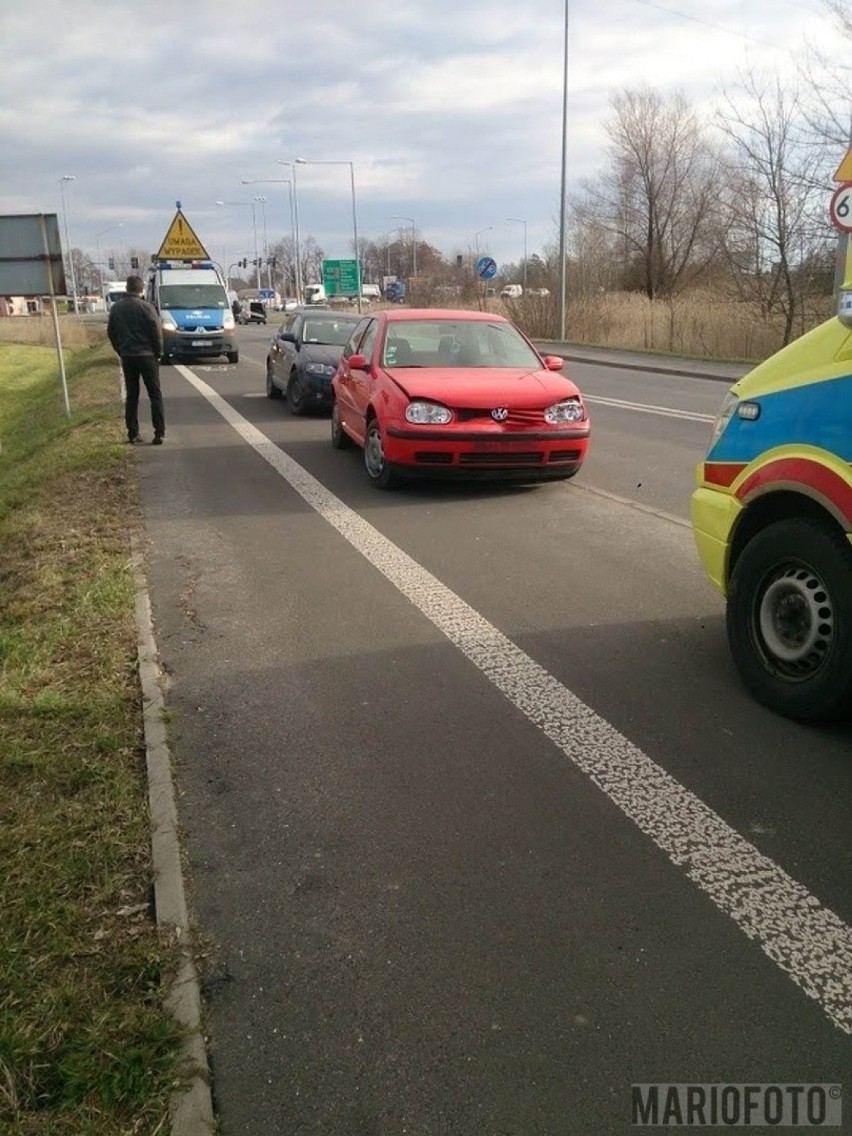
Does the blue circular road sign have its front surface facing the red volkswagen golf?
yes

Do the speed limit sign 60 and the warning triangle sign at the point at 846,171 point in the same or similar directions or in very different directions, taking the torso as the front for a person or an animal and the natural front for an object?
same or similar directions

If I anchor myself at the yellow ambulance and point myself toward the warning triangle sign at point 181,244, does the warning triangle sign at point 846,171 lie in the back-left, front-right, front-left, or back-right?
front-right

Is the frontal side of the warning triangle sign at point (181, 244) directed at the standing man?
yes

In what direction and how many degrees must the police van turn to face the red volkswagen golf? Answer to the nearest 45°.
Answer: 0° — it already faces it

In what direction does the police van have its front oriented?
toward the camera

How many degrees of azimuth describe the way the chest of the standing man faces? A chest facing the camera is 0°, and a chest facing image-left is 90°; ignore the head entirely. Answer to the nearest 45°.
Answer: approximately 180°

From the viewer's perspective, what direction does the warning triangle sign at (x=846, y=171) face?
toward the camera

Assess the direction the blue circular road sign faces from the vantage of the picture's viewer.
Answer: facing the viewer

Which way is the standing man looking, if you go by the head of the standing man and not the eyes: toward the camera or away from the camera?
away from the camera

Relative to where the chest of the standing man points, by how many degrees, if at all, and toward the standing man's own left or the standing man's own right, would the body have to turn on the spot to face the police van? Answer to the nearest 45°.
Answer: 0° — they already face it

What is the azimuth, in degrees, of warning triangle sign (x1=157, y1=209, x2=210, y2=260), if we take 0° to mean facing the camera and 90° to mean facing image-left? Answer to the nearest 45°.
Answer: approximately 0°

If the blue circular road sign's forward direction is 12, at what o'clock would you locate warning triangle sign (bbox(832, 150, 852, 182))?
The warning triangle sign is roughly at 12 o'clock from the blue circular road sign.

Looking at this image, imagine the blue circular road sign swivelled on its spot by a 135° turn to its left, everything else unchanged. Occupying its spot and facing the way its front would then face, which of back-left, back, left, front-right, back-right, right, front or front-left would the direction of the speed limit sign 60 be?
back-right

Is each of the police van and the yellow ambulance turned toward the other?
yes

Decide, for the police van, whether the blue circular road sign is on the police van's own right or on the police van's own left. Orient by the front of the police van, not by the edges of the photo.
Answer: on the police van's own left

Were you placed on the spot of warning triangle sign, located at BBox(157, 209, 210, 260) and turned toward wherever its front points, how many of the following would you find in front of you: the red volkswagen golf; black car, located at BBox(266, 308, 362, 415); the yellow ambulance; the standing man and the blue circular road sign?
4

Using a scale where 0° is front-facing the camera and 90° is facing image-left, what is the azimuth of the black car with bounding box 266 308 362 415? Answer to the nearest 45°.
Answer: approximately 315°

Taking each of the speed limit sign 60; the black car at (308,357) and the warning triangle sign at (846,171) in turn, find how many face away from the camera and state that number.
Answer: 0

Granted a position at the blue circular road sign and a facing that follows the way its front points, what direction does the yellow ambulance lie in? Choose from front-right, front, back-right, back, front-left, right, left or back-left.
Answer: front
